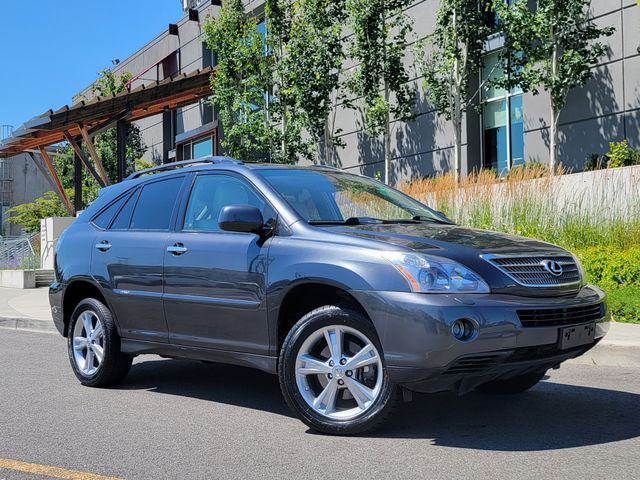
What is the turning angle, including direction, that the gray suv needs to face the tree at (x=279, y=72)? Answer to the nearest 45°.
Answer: approximately 135° to its left

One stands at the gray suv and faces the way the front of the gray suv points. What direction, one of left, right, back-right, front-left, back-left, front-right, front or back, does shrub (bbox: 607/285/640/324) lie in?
left

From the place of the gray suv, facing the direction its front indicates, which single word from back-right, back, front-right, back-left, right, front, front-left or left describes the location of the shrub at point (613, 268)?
left

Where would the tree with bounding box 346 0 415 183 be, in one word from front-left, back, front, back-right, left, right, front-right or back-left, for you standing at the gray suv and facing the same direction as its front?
back-left

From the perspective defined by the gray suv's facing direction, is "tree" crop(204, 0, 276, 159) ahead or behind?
behind

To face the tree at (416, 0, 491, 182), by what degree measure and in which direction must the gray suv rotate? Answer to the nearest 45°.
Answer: approximately 135° to its left

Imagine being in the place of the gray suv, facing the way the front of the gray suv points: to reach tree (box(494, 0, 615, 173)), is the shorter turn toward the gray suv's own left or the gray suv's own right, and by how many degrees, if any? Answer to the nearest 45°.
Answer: approximately 90° to the gray suv's own left

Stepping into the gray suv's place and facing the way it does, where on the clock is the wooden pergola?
The wooden pergola is roughly at 7 o'clock from the gray suv.
